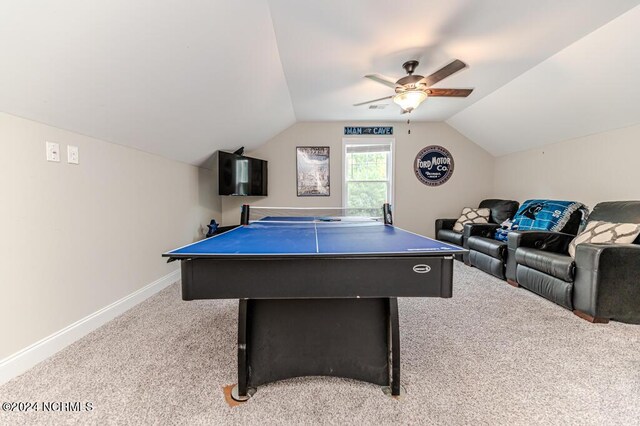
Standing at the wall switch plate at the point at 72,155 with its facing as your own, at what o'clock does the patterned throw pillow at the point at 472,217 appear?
The patterned throw pillow is roughly at 11 o'clock from the wall switch plate.

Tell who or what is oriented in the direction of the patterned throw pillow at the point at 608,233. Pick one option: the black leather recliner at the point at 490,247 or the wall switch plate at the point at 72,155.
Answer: the wall switch plate

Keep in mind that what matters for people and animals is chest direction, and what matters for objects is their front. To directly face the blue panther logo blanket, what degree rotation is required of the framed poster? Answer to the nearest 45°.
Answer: approximately 45° to its left

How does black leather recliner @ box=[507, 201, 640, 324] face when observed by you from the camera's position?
facing the viewer and to the left of the viewer

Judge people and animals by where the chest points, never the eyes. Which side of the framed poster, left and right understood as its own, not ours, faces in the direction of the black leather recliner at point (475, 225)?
left

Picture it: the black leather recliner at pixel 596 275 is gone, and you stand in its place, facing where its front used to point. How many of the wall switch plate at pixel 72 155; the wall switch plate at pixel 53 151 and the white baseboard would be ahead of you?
3

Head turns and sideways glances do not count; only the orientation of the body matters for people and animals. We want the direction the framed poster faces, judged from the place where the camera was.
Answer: facing the viewer

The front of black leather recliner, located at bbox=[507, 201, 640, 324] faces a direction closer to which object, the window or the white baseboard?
the white baseboard

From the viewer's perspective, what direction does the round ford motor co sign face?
toward the camera

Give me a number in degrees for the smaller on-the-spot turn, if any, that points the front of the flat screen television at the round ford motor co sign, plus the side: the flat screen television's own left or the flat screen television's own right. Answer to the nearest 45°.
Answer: approximately 45° to the flat screen television's own left

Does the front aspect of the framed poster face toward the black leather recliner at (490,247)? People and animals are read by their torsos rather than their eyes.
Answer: no

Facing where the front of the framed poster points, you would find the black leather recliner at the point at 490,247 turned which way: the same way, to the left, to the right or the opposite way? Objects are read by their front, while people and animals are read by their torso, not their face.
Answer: to the right

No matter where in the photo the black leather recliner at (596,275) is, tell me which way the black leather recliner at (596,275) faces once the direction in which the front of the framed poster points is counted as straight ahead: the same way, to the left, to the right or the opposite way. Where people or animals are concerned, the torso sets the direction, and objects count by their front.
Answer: to the right

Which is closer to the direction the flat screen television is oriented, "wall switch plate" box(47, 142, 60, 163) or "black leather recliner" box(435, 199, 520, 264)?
the black leather recliner

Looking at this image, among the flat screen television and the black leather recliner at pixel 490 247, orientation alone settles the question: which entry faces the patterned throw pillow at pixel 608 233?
the flat screen television

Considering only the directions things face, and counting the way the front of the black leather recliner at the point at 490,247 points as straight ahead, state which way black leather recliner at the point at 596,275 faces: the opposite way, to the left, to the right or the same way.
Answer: the same way

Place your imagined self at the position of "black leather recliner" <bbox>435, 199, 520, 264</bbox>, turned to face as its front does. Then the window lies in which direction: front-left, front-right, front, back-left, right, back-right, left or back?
front-right

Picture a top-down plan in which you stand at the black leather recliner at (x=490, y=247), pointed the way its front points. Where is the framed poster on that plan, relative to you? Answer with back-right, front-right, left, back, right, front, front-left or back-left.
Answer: front-right

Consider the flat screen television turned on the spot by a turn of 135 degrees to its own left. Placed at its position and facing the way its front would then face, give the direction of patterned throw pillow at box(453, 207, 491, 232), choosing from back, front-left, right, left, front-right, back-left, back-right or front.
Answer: right

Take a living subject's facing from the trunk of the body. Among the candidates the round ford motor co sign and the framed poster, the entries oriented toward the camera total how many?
2
